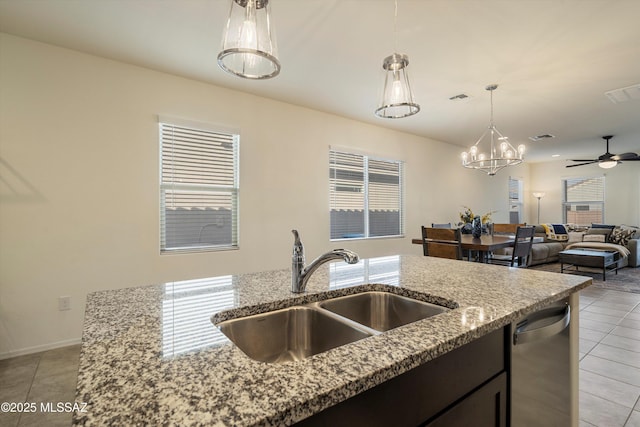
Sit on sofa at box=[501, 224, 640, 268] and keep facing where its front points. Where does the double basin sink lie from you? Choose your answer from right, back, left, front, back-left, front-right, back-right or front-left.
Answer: front

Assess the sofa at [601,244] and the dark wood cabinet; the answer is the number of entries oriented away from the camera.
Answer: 0

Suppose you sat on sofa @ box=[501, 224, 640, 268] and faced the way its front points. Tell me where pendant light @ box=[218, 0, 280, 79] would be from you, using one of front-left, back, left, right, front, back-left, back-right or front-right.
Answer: front

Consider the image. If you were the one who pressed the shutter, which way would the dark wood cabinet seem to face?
facing the viewer and to the right of the viewer

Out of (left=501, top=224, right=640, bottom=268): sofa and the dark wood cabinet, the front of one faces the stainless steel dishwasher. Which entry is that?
the sofa

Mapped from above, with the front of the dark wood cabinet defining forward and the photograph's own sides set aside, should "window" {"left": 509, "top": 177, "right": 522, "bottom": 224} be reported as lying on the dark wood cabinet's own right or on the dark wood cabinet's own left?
on the dark wood cabinet's own left

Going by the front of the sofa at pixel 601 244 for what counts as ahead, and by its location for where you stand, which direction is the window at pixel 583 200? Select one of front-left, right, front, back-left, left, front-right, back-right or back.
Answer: back

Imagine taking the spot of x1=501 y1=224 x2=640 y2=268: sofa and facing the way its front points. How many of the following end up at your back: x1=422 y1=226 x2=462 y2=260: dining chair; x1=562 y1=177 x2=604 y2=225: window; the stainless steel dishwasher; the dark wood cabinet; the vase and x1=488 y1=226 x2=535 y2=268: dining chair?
1

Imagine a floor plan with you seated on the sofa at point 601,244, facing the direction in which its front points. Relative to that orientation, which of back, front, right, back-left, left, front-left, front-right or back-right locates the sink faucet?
front

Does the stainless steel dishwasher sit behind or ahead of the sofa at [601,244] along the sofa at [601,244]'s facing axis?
ahead

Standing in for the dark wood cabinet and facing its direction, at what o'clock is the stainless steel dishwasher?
The stainless steel dishwasher is roughly at 9 o'clock from the dark wood cabinet.

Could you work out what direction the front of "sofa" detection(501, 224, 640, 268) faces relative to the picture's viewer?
facing the viewer
